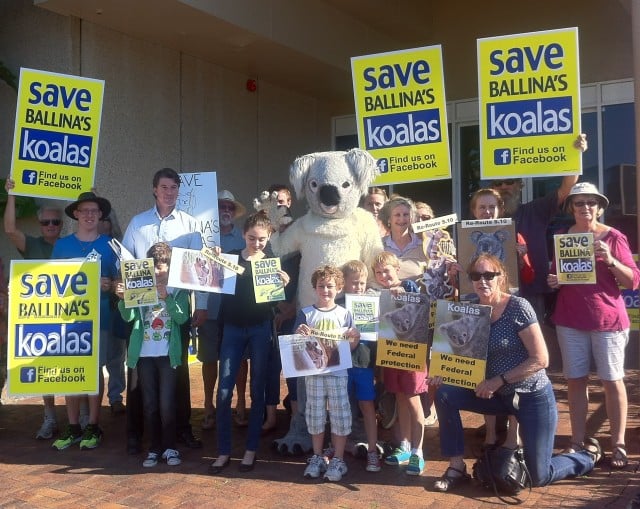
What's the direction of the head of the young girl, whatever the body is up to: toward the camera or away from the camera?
toward the camera

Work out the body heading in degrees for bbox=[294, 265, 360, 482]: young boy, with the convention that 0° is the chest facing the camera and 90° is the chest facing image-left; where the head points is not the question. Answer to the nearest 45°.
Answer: approximately 0°

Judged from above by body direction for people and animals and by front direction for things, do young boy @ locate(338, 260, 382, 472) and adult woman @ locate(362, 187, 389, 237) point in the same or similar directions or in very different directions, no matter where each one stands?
same or similar directions

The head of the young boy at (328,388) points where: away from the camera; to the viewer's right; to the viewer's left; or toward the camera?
toward the camera

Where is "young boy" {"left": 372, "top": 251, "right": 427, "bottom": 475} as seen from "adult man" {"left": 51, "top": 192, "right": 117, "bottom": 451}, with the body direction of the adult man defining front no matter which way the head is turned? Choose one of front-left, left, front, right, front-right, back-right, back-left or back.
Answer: front-left

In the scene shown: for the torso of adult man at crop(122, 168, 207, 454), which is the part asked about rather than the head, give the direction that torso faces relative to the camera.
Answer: toward the camera

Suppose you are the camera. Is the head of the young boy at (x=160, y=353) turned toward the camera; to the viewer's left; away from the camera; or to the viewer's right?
toward the camera

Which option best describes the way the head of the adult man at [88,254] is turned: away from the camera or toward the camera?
toward the camera

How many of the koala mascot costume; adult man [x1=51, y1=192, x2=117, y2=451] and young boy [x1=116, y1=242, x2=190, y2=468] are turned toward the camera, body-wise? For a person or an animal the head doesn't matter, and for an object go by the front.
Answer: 3

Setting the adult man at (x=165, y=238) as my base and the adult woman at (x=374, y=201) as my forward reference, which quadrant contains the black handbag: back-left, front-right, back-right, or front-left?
front-right

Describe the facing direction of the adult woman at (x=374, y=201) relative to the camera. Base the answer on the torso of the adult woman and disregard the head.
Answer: toward the camera

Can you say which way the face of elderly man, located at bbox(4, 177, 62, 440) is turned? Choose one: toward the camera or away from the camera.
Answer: toward the camera
